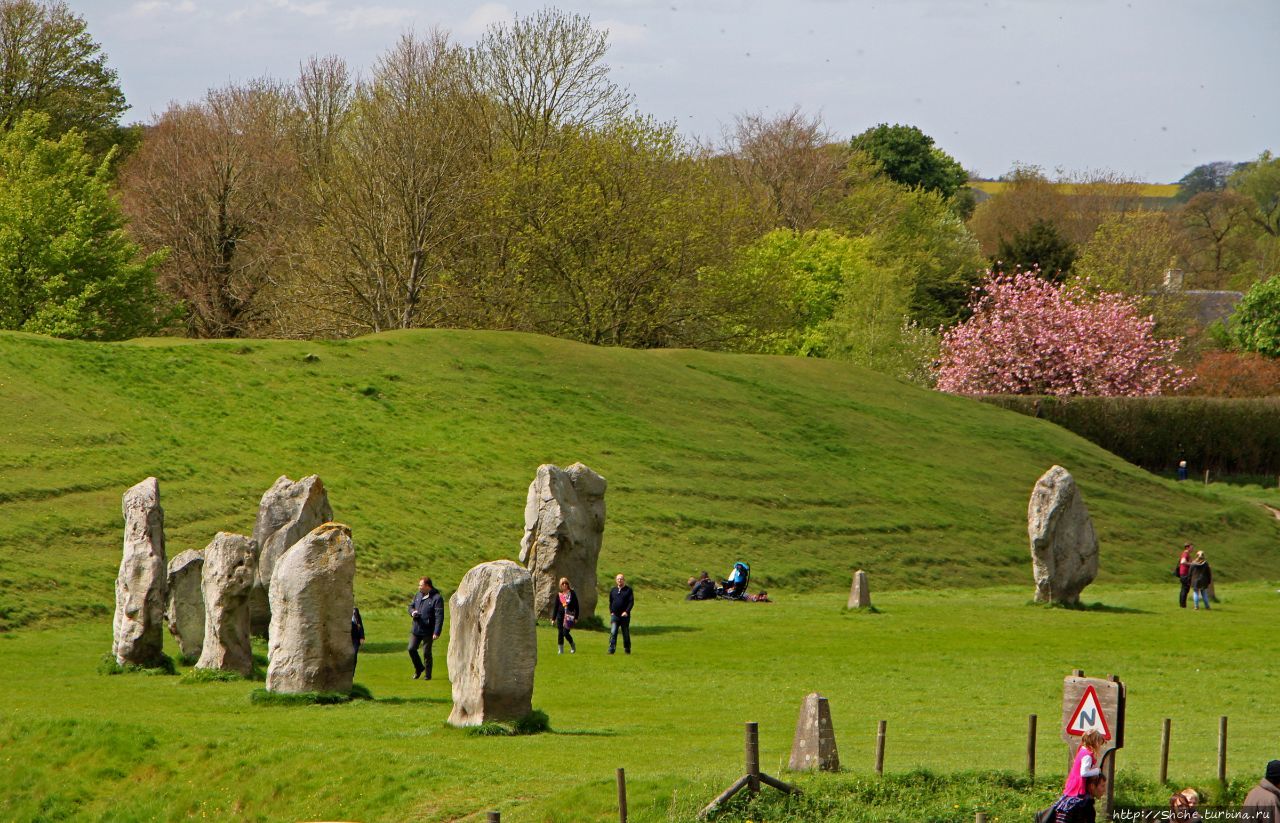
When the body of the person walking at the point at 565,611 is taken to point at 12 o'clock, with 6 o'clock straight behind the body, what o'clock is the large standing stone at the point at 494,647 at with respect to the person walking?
The large standing stone is roughly at 12 o'clock from the person walking.

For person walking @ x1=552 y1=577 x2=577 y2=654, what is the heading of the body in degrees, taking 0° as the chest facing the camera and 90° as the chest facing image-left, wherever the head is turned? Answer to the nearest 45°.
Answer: approximately 0°

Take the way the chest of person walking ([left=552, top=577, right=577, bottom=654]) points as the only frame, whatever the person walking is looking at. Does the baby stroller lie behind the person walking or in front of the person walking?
behind

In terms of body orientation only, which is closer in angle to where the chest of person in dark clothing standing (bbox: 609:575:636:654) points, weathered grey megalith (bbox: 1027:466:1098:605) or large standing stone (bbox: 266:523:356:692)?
the large standing stone

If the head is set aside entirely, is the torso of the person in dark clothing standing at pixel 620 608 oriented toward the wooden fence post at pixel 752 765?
yes

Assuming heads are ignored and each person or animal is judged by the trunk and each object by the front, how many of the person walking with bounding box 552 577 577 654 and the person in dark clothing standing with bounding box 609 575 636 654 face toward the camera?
2

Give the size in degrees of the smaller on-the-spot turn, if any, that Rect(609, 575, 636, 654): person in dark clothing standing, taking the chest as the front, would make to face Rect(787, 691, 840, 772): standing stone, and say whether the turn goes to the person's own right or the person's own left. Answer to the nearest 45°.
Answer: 0° — they already face it

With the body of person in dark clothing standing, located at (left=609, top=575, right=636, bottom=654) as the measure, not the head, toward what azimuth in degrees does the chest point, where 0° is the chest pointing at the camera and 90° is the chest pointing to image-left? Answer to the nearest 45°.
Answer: approximately 0°
